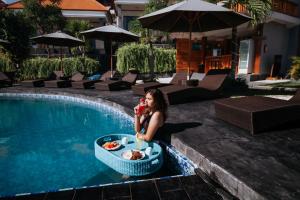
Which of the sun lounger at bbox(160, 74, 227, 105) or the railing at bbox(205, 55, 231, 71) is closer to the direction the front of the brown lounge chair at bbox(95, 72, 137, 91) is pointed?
the sun lounger

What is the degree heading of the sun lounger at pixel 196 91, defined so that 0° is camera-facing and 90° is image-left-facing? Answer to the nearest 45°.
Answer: approximately 45°

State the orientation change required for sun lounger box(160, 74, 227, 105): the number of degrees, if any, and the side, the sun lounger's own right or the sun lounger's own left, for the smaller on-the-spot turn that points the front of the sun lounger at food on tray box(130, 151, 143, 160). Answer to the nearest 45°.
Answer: approximately 45° to the sun lounger's own left

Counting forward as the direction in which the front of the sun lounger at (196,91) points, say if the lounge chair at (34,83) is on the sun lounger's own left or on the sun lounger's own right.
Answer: on the sun lounger's own right

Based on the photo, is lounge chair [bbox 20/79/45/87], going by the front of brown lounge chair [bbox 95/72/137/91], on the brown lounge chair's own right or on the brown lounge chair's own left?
on the brown lounge chair's own right

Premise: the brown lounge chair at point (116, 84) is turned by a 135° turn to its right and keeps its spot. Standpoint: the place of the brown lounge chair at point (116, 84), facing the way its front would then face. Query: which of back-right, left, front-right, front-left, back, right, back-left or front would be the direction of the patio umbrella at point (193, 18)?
back-right

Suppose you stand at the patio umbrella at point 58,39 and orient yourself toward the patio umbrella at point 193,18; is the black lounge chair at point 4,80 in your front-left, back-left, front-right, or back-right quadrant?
back-right

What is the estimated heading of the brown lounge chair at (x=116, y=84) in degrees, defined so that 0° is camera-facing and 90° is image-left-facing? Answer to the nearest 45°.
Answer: approximately 45°

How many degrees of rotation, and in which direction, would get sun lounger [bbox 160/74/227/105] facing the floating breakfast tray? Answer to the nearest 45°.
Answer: approximately 45° to its left

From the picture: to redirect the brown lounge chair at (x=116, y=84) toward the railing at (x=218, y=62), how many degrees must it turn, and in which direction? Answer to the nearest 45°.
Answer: approximately 180°

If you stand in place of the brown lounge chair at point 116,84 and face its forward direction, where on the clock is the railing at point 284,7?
The railing is roughly at 7 o'clock from the brown lounge chair.
